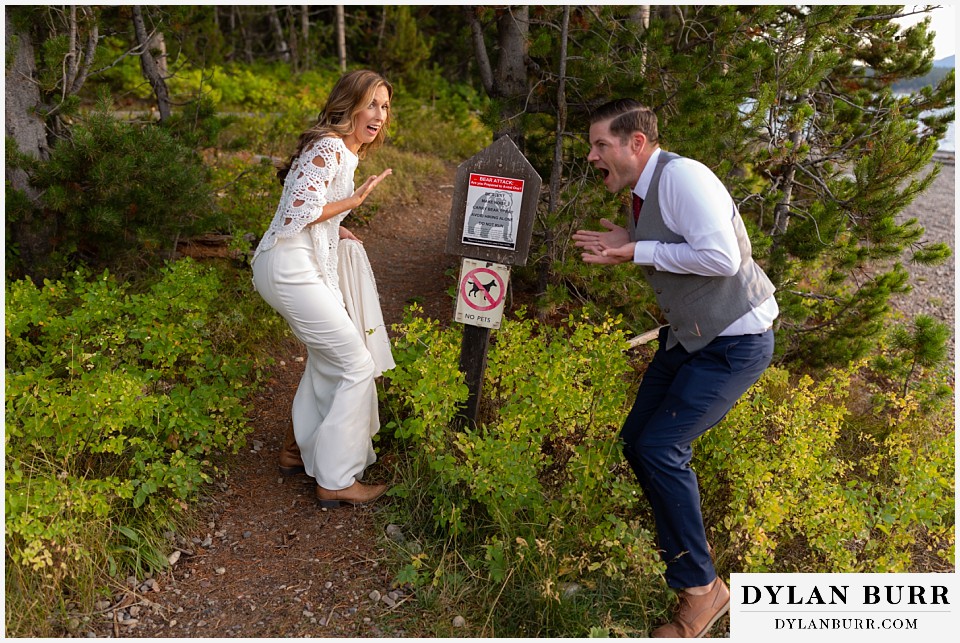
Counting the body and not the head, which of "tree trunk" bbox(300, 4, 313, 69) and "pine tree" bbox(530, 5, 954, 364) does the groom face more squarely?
the tree trunk

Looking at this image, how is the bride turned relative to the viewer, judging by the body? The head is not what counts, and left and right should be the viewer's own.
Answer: facing to the right of the viewer

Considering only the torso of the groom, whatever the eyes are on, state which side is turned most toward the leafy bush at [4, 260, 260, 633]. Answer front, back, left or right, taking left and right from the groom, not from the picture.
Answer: front

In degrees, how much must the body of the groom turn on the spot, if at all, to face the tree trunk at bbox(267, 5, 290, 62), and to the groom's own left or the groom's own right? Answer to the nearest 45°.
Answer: approximately 45° to the groom's own right

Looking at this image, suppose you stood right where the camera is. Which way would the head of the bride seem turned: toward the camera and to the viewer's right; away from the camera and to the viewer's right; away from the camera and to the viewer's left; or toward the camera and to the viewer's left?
toward the camera and to the viewer's right

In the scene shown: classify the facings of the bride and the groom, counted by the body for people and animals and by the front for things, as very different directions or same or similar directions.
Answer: very different directions

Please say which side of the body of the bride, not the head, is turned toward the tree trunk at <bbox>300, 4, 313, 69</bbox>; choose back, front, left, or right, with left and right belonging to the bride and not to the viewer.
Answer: left

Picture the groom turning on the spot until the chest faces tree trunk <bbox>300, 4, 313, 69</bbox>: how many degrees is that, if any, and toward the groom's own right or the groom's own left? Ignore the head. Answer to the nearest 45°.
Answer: approximately 45° to the groom's own right

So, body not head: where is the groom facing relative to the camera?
to the viewer's left

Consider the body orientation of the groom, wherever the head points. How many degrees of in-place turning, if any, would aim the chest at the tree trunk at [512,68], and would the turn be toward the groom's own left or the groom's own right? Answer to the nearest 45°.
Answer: approximately 45° to the groom's own right

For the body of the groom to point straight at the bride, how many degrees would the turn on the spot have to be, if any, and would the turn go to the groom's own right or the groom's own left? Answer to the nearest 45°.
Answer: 0° — they already face them
